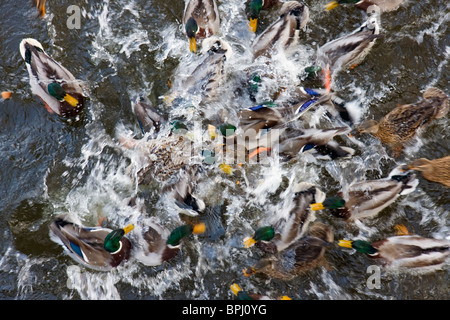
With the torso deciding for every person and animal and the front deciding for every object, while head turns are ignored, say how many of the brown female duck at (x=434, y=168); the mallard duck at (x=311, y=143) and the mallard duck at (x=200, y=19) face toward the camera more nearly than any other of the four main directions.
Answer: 1

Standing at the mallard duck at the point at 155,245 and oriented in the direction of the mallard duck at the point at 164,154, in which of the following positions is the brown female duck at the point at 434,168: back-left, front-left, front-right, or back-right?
front-right

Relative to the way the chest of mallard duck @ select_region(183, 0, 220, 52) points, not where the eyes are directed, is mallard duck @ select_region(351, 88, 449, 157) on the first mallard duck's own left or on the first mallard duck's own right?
on the first mallard duck's own left

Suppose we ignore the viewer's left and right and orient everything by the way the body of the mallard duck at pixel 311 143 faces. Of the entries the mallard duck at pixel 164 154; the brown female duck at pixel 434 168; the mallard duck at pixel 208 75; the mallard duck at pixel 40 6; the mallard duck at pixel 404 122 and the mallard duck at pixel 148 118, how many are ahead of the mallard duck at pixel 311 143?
4

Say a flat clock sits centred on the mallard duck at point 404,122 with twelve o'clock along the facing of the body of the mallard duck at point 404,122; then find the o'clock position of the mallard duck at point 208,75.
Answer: the mallard duck at point 208,75 is roughly at 1 o'clock from the mallard duck at point 404,122.

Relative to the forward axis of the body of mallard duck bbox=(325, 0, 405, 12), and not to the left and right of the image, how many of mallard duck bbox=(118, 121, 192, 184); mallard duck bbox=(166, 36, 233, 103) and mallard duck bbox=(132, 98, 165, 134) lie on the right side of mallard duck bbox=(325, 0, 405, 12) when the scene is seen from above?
0

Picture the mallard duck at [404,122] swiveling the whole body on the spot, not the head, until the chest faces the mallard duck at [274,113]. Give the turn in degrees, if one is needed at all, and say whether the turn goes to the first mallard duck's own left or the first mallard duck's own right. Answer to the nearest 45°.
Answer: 0° — it already faces it

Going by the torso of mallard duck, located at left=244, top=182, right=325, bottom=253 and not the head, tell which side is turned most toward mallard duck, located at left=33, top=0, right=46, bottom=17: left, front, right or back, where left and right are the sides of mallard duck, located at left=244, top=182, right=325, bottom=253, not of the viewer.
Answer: right

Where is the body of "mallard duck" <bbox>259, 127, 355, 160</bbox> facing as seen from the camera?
to the viewer's left

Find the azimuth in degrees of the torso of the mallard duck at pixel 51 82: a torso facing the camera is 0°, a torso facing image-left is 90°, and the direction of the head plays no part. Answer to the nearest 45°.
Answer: approximately 315°

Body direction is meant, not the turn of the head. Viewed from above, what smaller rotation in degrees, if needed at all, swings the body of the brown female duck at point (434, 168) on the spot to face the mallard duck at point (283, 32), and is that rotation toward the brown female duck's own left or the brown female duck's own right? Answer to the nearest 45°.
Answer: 0° — it already faces it

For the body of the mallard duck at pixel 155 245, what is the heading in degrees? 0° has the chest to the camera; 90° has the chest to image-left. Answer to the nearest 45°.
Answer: approximately 270°

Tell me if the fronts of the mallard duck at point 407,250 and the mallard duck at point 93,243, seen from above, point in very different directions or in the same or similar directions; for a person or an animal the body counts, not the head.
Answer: very different directions

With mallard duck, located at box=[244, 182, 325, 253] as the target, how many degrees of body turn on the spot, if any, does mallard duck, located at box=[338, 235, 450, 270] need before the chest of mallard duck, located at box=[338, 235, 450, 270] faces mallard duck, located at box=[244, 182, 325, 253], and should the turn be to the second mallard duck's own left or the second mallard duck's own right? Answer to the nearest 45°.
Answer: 0° — it already faces it

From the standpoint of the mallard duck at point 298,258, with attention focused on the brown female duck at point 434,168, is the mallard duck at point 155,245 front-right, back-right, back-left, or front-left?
back-left

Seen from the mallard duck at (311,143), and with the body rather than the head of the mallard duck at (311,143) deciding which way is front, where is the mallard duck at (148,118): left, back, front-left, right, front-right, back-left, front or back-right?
front

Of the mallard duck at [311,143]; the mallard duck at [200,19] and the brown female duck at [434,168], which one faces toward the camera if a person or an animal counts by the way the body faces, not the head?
the mallard duck at [200,19]

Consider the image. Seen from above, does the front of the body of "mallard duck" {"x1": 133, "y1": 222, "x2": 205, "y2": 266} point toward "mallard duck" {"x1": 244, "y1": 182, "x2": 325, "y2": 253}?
yes
